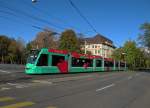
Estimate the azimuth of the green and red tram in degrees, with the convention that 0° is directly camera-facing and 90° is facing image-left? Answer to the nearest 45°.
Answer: approximately 45°
